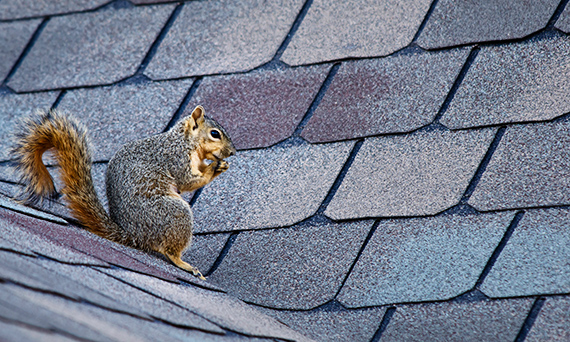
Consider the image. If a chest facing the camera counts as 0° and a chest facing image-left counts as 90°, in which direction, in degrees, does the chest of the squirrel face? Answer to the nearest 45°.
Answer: approximately 270°
